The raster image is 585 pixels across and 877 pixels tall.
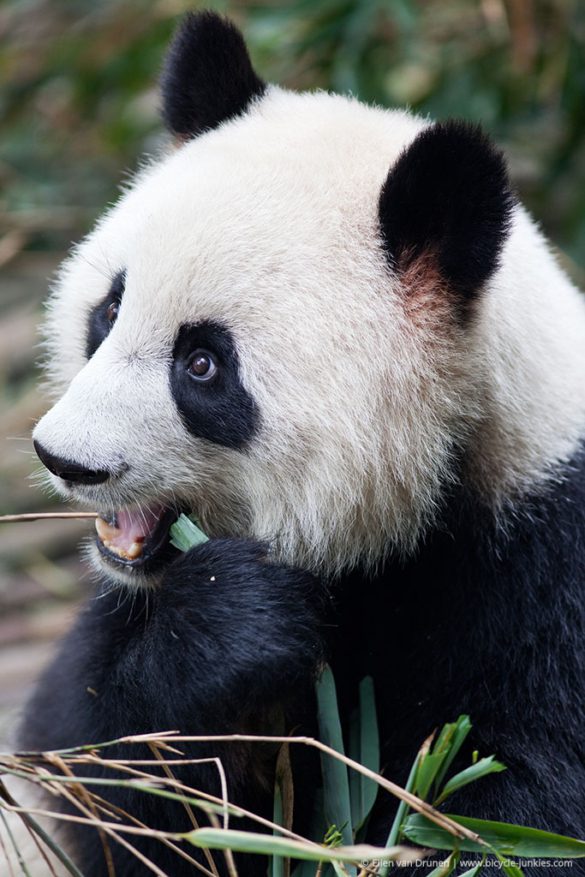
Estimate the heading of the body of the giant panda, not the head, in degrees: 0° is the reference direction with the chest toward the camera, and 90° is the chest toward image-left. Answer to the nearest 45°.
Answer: approximately 45°

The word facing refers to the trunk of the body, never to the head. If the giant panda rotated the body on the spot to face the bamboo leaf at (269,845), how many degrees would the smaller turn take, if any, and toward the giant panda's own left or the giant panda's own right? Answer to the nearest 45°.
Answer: approximately 45° to the giant panda's own left
